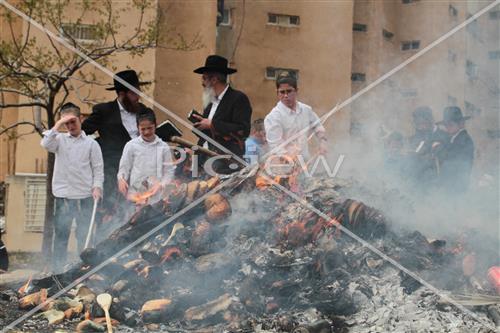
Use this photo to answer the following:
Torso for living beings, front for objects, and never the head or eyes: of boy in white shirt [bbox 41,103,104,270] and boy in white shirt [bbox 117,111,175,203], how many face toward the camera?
2

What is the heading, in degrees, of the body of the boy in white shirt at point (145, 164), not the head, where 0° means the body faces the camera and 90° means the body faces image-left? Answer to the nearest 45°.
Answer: approximately 0°

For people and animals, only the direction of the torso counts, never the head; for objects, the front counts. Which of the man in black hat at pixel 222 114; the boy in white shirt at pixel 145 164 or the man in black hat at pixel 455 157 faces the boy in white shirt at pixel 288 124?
the man in black hat at pixel 455 157

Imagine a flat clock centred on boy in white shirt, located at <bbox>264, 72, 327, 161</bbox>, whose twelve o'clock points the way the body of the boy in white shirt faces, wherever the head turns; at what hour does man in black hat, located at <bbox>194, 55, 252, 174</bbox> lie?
The man in black hat is roughly at 2 o'clock from the boy in white shirt.

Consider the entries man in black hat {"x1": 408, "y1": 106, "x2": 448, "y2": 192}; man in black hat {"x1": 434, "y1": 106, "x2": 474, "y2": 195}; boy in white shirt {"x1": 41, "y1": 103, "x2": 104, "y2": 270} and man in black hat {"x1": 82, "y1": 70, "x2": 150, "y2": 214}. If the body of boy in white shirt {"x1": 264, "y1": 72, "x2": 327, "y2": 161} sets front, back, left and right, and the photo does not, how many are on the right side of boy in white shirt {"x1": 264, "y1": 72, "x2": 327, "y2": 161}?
2

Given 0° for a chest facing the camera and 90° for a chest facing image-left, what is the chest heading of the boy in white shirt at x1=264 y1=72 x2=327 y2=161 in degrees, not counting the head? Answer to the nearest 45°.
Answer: approximately 0°

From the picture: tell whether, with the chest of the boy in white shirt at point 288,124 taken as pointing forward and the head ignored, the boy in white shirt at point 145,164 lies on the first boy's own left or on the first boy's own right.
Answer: on the first boy's own right

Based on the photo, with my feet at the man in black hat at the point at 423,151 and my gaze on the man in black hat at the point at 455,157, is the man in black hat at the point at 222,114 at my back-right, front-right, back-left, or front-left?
back-right

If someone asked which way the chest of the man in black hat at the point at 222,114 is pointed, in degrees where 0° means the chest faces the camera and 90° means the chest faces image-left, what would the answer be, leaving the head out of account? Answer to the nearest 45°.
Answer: approximately 45°

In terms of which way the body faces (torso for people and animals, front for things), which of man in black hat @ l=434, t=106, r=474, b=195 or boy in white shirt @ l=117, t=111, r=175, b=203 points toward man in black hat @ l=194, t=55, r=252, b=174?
man in black hat @ l=434, t=106, r=474, b=195

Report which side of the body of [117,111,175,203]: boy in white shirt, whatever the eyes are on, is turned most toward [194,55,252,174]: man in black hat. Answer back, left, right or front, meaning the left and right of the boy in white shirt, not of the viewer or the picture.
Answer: left

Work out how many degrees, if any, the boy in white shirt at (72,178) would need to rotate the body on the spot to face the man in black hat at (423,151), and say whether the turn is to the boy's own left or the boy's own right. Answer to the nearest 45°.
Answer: approximately 90° to the boy's own left
